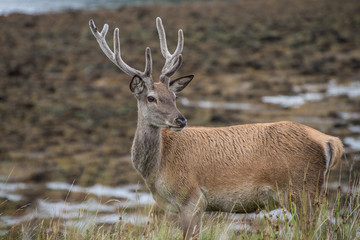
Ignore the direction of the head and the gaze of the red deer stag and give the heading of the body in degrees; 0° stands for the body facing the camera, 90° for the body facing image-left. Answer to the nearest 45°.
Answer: approximately 90°
